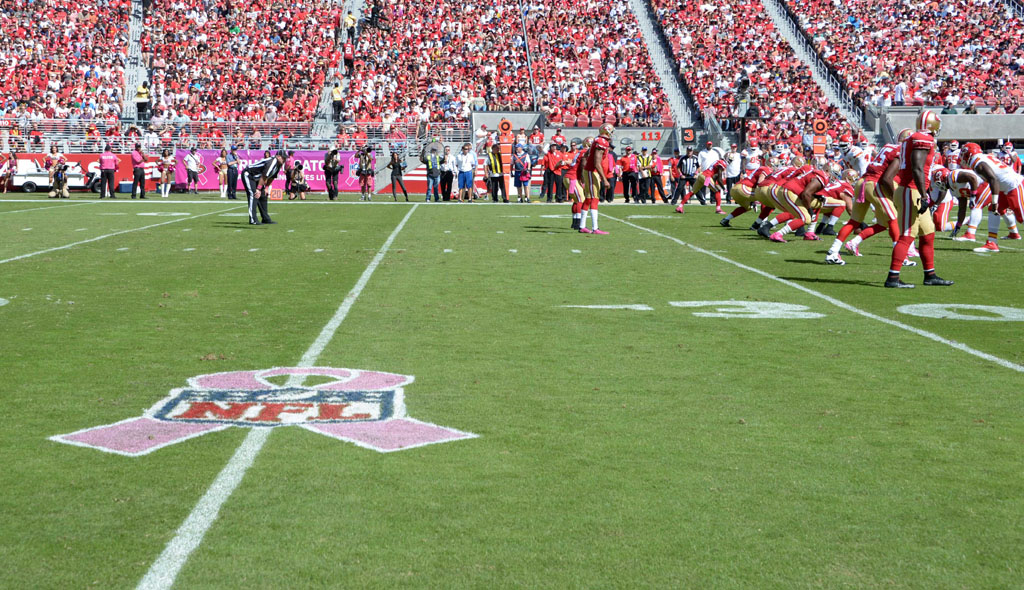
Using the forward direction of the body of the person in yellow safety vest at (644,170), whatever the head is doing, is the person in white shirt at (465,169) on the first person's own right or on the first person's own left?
on the first person's own right

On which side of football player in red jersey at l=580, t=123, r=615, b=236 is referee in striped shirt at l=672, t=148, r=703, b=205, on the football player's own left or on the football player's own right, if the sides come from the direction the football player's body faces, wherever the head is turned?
on the football player's own left

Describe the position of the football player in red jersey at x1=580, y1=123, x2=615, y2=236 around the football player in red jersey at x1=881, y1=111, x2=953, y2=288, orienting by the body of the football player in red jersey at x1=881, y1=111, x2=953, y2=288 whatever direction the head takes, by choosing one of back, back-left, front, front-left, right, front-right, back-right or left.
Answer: back-left

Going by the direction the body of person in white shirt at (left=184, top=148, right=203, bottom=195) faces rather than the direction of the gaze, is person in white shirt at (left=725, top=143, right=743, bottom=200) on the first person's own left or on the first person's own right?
on the first person's own left

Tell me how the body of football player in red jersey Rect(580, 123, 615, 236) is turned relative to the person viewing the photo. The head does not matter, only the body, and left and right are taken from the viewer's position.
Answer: facing to the right of the viewer

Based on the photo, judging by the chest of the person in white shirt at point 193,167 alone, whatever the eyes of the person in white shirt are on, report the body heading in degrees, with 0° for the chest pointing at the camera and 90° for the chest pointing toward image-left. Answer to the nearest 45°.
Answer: approximately 0°

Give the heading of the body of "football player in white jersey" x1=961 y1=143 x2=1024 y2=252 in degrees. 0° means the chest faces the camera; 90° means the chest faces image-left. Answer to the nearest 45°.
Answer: approximately 90°

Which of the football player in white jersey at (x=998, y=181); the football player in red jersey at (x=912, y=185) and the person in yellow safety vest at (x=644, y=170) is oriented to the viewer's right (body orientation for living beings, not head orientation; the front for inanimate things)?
the football player in red jersey

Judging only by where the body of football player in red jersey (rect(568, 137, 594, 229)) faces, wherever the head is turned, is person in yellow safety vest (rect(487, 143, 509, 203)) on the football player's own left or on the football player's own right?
on the football player's own left

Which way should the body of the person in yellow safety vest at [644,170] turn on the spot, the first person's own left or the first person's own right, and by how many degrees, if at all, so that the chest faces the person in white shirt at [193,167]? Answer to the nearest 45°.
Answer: approximately 90° to the first person's own right

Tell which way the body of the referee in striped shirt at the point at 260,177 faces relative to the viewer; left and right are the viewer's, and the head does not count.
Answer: facing to the right of the viewer
